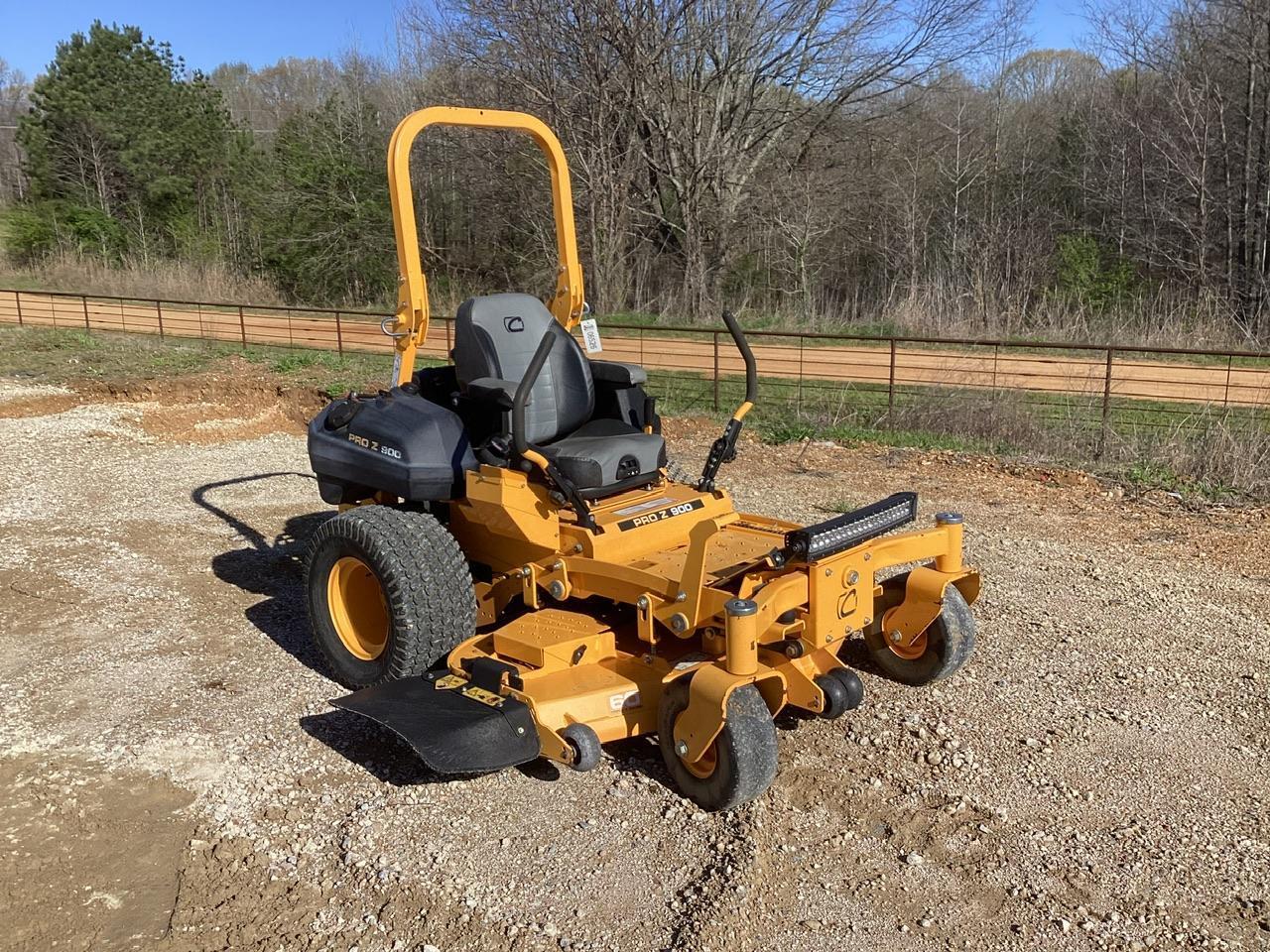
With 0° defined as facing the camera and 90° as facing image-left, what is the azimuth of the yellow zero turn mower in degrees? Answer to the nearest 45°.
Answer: approximately 315°
